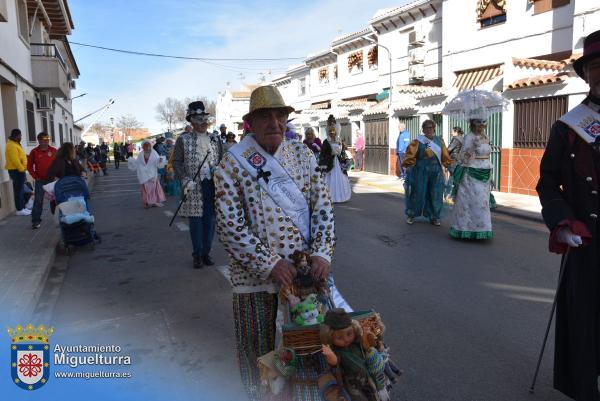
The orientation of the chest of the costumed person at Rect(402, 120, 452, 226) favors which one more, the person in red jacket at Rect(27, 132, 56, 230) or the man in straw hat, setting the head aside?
the man in straw hat

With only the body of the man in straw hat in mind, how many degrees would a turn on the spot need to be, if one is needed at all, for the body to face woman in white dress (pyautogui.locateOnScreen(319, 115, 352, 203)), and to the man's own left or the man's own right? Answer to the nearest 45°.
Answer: approximately 135° to the man's own left

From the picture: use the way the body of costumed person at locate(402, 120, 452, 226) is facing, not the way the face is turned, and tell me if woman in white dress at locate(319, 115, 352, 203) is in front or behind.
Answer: behind

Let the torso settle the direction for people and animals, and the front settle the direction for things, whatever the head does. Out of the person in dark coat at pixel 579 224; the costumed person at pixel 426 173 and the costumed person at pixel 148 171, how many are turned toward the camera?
3

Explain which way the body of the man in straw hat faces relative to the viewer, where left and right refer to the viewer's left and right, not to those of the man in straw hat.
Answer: facing the viewer and to the right of the viewer

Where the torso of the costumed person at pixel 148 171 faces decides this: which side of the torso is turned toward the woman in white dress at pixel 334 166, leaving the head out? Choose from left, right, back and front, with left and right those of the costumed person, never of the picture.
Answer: left

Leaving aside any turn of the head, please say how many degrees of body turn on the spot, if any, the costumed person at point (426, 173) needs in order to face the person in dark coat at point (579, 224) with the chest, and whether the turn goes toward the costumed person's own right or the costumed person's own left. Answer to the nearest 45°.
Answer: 0° — they already face them

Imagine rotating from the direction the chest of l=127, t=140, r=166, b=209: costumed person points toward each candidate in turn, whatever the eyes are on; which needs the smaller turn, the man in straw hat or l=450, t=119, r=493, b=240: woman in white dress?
the man in straw hat

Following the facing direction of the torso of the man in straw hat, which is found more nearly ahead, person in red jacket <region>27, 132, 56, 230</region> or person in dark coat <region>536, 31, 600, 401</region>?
the person in dark coat

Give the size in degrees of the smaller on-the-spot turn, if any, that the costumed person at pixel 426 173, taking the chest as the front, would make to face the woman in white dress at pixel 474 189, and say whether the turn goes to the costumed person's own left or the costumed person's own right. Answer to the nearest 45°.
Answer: approximately 45° to the costumed person's own left
